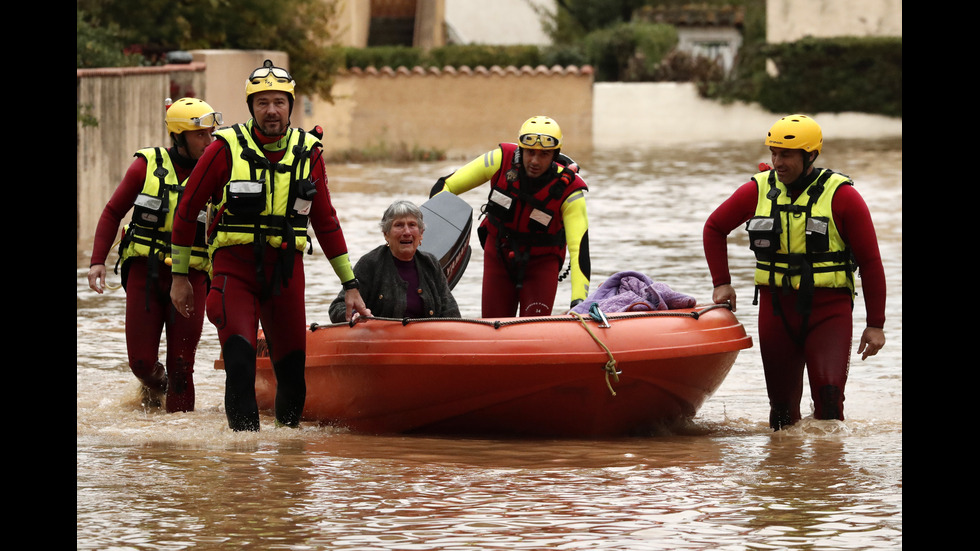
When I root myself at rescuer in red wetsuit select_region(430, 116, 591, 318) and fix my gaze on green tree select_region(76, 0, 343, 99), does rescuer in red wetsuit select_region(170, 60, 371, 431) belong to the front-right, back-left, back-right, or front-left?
back-left

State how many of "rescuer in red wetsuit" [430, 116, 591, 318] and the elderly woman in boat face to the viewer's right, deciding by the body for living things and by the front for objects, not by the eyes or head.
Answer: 0

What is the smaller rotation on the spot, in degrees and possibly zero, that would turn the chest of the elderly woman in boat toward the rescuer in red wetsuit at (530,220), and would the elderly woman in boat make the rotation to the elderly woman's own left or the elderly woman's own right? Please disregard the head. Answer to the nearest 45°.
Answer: approximately 135° to the elderly woman's own left

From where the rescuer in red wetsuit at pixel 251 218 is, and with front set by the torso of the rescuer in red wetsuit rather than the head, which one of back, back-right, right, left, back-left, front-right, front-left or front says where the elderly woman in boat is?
back-left

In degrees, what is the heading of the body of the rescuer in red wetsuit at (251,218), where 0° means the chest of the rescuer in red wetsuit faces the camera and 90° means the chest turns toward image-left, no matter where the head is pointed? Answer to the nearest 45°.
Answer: approximately 0°

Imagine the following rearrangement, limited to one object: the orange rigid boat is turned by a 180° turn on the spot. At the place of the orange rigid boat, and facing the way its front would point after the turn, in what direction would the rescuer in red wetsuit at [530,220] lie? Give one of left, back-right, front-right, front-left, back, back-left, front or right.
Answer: right

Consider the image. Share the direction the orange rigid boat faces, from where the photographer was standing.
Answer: facing to the right of the viewer

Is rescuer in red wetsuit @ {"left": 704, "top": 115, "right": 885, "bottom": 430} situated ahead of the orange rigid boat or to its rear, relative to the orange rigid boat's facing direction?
ahead

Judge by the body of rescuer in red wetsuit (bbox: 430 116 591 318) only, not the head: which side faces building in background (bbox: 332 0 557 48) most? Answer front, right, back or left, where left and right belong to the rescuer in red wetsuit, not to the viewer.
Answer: back
